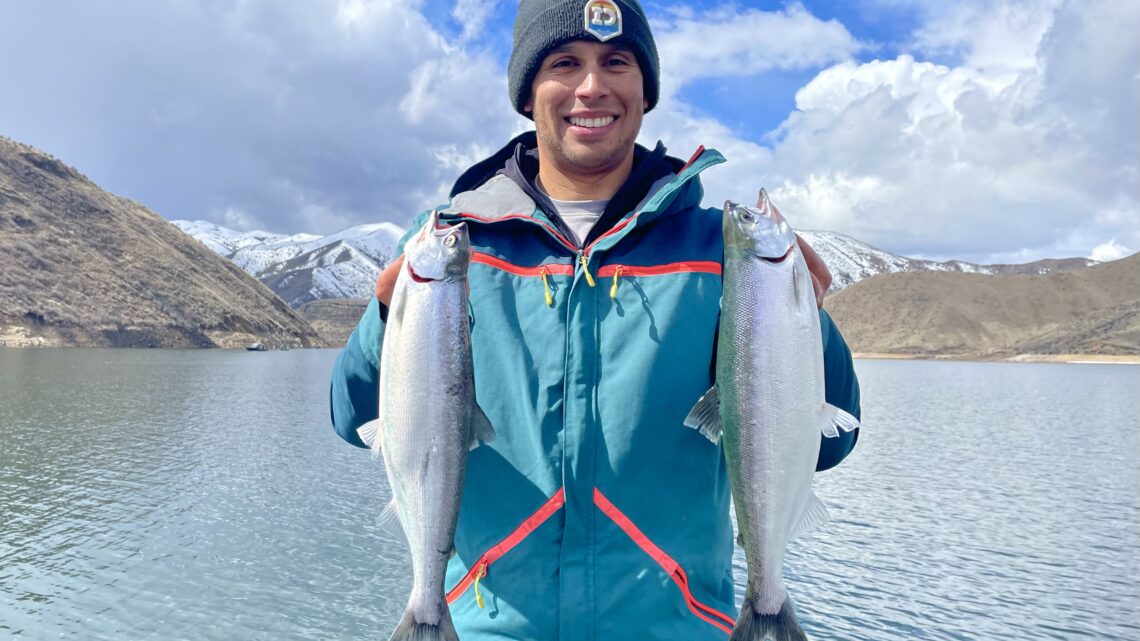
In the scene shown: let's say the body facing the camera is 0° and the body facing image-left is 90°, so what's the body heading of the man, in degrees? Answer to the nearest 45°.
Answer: approximately 0°
